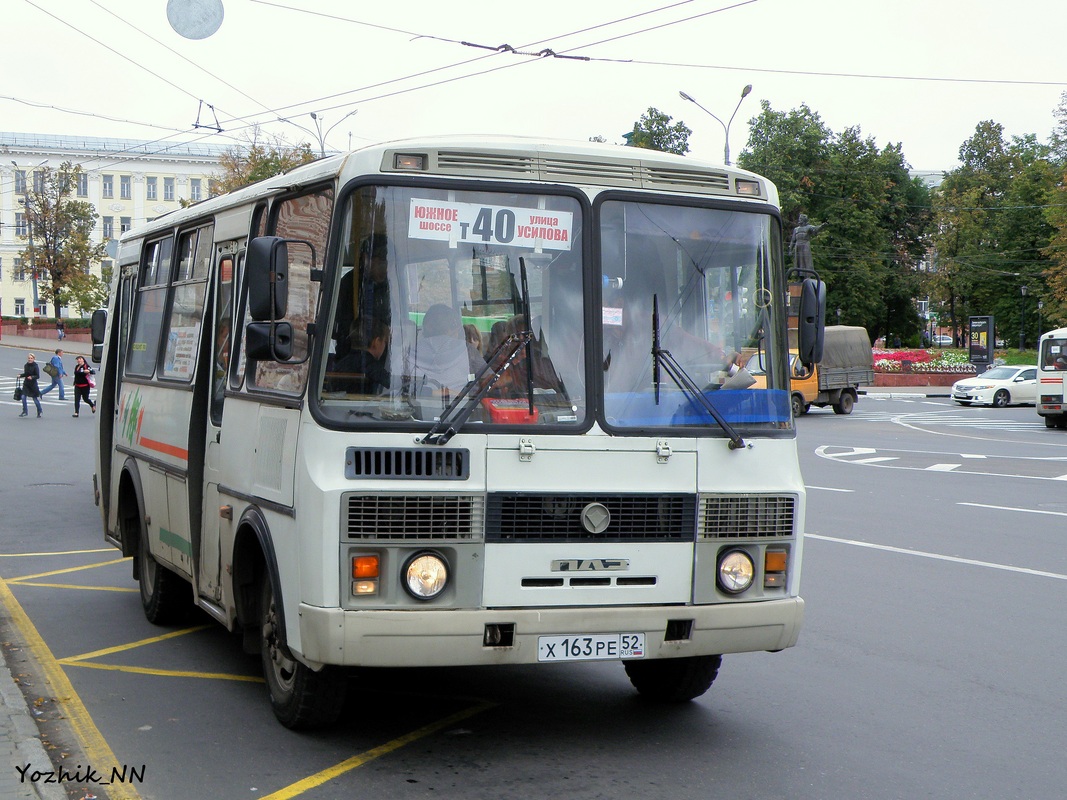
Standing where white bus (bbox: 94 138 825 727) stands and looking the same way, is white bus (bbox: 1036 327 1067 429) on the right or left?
on its left

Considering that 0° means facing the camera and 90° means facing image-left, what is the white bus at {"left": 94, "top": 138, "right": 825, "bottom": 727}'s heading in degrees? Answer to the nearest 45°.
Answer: approximately 315°

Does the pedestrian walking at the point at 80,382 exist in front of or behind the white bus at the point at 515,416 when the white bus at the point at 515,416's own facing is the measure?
behind

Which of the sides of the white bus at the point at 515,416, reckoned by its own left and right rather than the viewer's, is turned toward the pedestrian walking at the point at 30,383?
back

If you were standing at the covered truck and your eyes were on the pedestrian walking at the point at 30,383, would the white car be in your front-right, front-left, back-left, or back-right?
back-right

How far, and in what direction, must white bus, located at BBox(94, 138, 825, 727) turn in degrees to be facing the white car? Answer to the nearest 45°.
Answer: approximately 90° to its left
